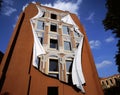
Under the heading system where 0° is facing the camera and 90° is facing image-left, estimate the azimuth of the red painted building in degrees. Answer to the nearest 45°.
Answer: approximately 0°
